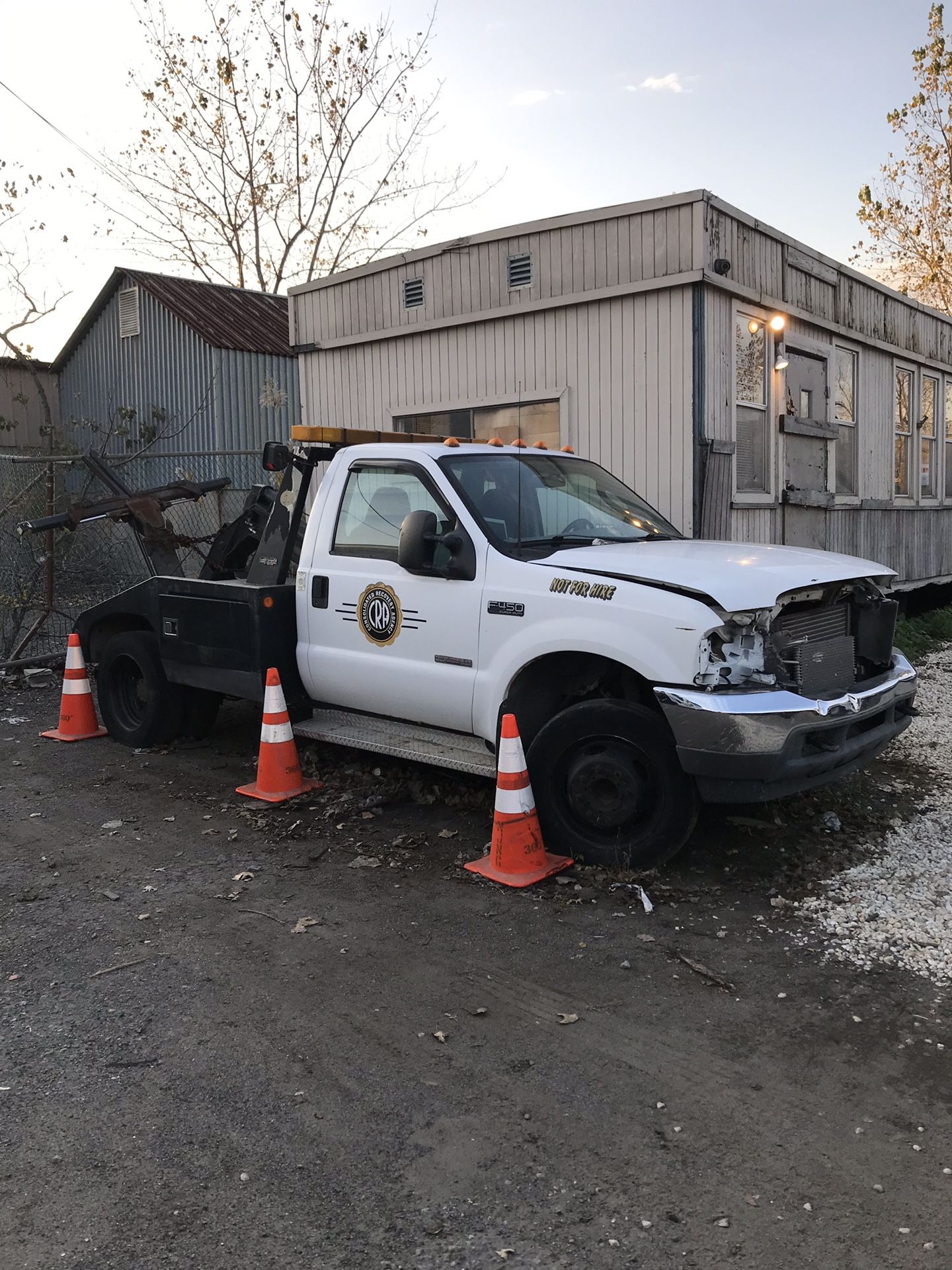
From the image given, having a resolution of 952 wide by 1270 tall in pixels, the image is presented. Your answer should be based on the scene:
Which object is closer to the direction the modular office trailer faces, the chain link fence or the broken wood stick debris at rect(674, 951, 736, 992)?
the broken wood stick debris

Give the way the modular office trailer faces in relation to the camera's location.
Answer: facing the viewer and to the right of the viewer

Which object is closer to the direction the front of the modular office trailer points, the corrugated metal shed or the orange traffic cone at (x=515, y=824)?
the orange traffic cone

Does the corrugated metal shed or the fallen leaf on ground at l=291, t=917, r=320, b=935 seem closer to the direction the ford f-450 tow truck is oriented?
the fallen leaf on ground

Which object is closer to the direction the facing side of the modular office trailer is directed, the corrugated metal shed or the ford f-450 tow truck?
the ford f-450 tow truck

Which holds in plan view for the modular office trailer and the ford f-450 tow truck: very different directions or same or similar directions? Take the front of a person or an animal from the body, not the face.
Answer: same or similar directions

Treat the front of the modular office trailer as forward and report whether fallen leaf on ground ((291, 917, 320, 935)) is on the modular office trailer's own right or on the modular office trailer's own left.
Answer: on the modular office trailer's own right

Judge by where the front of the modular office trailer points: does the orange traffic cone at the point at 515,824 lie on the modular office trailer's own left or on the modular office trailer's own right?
on the modular office trailer's own right

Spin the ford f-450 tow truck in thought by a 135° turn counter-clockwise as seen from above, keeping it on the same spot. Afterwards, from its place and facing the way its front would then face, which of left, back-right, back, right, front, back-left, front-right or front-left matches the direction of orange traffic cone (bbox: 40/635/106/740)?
front-left

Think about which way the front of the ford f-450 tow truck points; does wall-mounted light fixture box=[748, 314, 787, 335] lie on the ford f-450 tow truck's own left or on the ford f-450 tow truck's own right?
on the ford f-450 tow truck's own left

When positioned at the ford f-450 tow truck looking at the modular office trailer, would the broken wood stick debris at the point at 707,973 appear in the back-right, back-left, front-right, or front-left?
back-right

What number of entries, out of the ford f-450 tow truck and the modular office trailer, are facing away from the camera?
0

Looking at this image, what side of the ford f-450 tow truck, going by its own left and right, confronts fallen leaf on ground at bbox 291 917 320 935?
right
